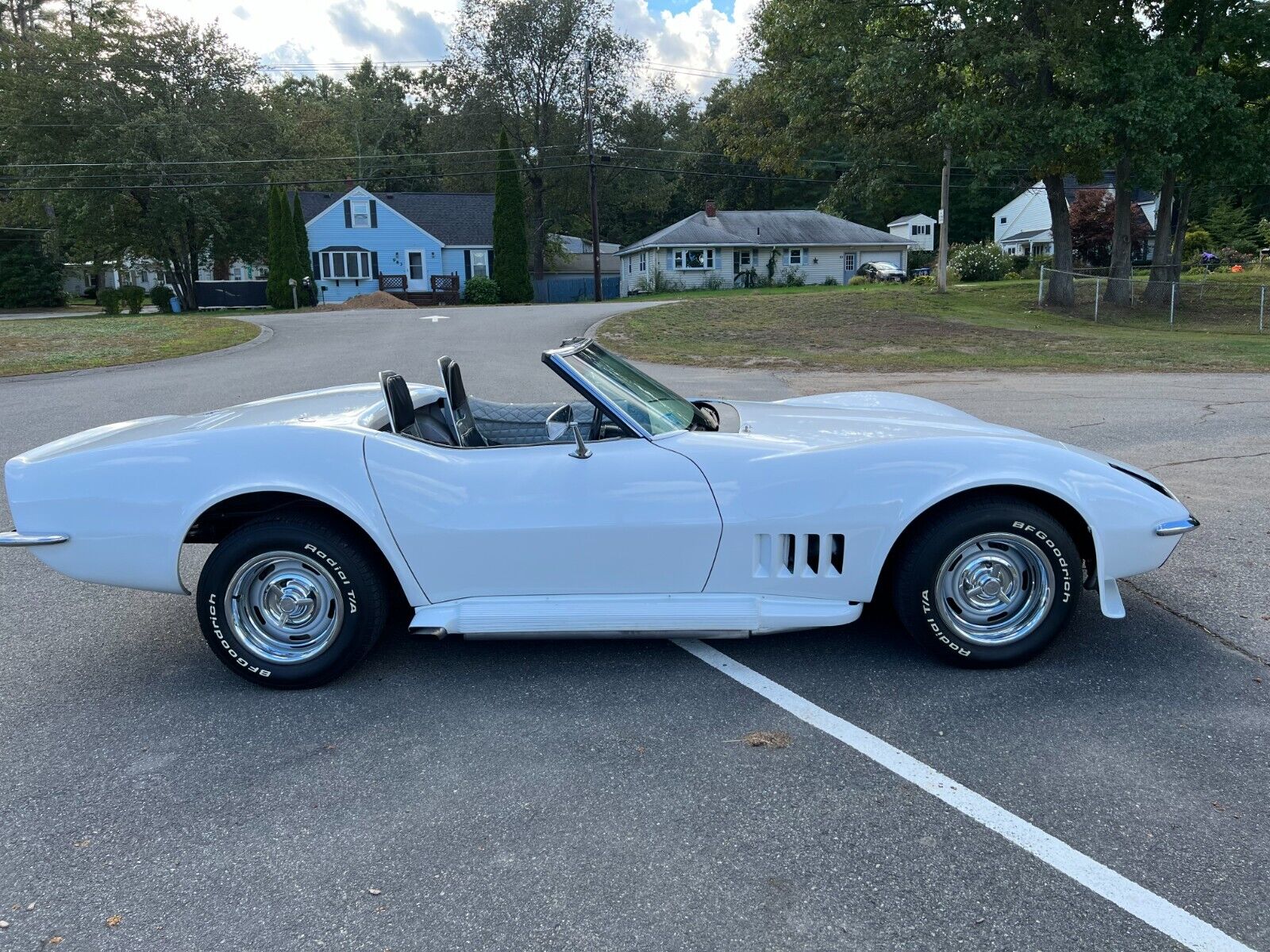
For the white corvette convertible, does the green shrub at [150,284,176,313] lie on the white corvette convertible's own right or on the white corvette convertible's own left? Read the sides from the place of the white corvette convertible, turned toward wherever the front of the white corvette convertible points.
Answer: on the white corvette convertible's own left

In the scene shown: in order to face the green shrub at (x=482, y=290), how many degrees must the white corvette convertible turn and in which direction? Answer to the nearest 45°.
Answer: approximately 90° to its left

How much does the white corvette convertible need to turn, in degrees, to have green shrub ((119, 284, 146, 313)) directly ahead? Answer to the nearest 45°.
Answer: approximately 135° to its left

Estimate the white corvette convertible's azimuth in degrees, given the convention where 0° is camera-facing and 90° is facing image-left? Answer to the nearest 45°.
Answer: approximately 270°

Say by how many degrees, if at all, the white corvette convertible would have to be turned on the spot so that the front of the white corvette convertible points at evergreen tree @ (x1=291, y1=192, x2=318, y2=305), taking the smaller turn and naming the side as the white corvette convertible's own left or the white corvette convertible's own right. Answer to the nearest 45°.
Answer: approximately 90° to the white corvette convertible's own left

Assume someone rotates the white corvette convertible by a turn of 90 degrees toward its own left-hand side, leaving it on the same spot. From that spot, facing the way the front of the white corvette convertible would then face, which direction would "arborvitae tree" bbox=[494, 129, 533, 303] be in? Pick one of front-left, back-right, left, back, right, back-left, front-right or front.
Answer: front

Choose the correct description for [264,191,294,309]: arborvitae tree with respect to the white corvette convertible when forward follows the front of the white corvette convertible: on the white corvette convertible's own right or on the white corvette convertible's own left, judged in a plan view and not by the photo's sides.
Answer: on the white corvette convertible's own left

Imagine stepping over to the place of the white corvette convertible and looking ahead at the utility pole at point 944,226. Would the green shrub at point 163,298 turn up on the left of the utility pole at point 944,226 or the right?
left

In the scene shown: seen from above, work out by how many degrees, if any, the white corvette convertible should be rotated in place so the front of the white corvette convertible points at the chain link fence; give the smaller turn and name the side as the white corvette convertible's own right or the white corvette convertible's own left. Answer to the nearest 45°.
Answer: approximately 45° to the white corvette convertible's own left

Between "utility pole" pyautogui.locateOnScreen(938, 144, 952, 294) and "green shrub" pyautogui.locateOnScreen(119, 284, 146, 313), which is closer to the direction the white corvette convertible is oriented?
the utility pole

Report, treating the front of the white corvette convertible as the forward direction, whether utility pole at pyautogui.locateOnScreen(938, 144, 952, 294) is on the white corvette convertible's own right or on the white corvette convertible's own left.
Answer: on the white corvette convertible's own left

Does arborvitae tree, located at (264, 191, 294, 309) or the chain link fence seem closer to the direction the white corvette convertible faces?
the chain link fence
